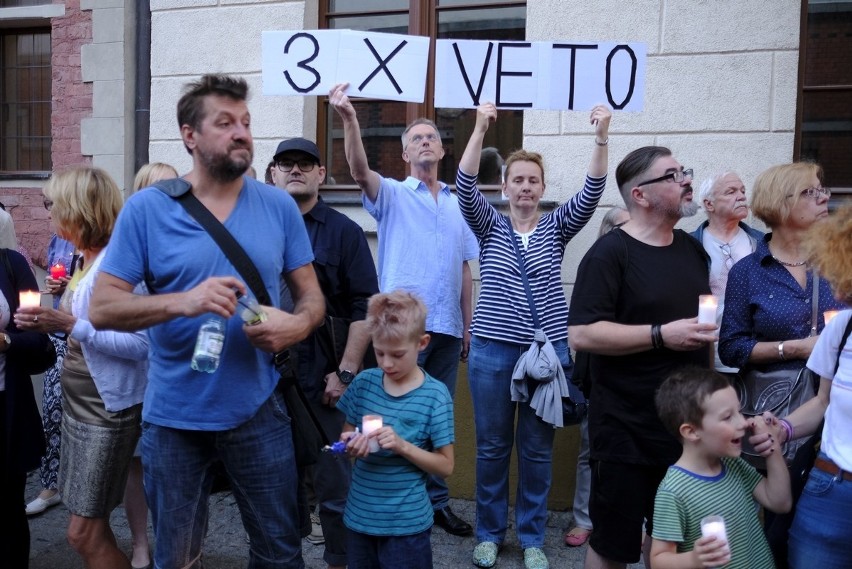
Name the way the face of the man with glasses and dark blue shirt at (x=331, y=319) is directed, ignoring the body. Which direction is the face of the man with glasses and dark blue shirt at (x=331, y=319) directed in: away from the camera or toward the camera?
toward the camera

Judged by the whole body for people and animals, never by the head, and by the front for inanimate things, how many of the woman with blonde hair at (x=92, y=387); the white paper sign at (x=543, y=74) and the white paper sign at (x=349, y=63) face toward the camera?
2

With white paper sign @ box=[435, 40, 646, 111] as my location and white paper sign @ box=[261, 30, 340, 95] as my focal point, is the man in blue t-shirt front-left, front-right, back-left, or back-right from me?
front-left

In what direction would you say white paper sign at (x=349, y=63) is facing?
toward the camera

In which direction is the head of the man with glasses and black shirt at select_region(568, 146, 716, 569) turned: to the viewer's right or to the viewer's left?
to the viewer's right

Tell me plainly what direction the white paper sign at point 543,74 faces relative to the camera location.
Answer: facing the viewer

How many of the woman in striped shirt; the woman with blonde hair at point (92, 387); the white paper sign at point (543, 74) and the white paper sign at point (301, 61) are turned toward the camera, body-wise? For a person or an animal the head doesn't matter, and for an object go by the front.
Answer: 3

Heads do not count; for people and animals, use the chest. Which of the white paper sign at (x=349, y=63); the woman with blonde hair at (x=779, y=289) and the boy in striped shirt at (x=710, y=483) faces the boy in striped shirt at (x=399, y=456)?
the white paper sign

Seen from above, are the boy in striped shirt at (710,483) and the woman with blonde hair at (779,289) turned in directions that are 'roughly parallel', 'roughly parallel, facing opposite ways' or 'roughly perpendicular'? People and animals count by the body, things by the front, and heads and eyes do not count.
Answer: roughly parallel

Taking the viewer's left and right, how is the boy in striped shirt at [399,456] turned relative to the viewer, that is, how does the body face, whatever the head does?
facing the viewer and to the left of the viewer

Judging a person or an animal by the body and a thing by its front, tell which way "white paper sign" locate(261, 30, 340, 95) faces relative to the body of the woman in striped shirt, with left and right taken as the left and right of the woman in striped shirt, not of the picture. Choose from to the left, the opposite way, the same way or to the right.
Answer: the same way

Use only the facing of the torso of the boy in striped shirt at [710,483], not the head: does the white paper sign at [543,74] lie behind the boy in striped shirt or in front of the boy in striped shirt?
behind

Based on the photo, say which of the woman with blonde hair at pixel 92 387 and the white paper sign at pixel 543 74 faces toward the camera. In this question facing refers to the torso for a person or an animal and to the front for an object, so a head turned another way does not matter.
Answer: the white paper sign

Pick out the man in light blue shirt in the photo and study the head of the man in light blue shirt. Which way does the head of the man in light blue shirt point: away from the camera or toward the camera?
toward the camera

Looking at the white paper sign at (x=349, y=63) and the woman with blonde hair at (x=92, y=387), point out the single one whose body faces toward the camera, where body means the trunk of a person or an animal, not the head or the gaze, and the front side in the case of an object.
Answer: the white paper sign

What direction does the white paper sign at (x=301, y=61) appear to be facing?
toward the camera
